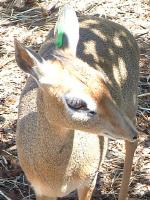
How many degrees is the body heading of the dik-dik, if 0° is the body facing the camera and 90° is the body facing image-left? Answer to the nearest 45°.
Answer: approximately 45°
